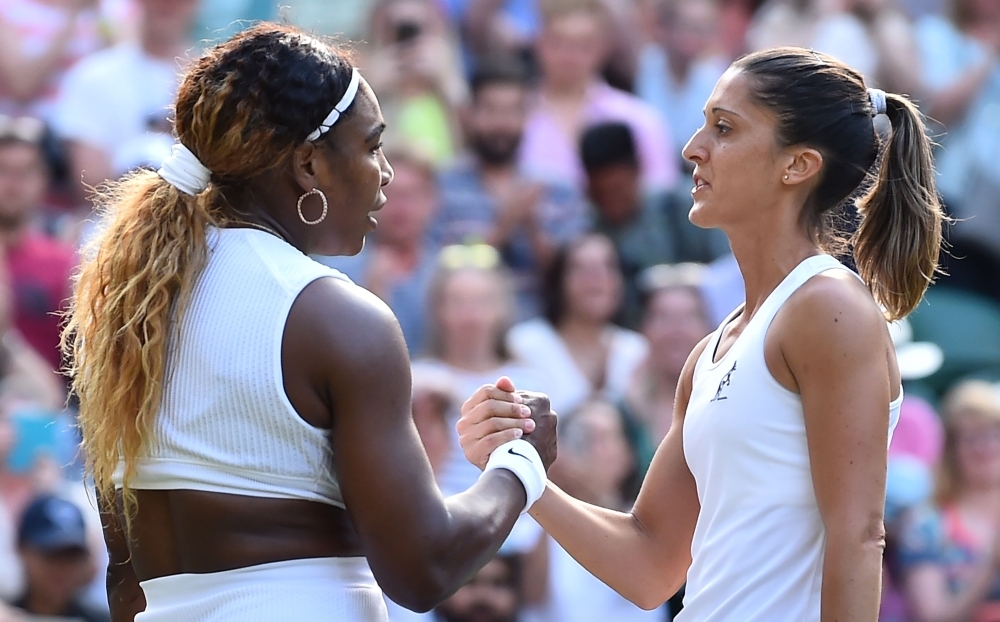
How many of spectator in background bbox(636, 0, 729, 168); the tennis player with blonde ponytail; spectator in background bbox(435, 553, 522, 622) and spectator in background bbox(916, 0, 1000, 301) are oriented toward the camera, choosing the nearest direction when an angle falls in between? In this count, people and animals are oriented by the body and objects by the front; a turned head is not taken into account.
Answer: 3

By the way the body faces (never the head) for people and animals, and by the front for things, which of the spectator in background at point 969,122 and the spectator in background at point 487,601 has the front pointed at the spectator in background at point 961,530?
the spectator in background at point 969,122

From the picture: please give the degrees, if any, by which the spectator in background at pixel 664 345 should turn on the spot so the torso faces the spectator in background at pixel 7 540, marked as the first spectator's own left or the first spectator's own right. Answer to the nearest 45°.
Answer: approximately 45° to the first spectator's own right

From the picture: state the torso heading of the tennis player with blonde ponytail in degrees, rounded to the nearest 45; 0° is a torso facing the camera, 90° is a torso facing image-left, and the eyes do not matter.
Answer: approximately 225°

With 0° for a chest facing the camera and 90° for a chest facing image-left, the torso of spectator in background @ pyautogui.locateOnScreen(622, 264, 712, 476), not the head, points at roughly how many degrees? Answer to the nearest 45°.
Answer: approximately 0°

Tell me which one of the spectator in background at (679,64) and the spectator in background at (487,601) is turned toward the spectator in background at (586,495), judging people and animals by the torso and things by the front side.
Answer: the spectator in background at (679,64)
